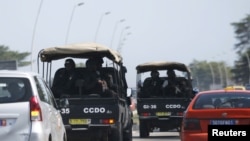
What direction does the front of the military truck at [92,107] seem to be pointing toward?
away from the camera

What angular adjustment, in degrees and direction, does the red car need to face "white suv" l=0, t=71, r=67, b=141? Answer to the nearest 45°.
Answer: approximately 135° to its left

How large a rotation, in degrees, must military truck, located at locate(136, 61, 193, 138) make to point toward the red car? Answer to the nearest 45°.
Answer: approximately 180°

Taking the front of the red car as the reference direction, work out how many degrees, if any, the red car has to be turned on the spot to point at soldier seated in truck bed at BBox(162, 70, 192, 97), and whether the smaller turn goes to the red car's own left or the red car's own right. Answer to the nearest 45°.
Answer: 0° — it already faces them

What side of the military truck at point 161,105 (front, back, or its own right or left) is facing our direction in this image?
back

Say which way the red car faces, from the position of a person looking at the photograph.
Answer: facing away from the viewer
